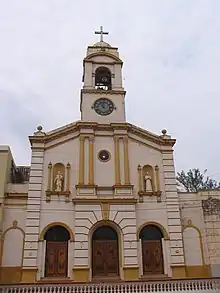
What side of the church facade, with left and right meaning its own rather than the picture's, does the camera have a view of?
front
